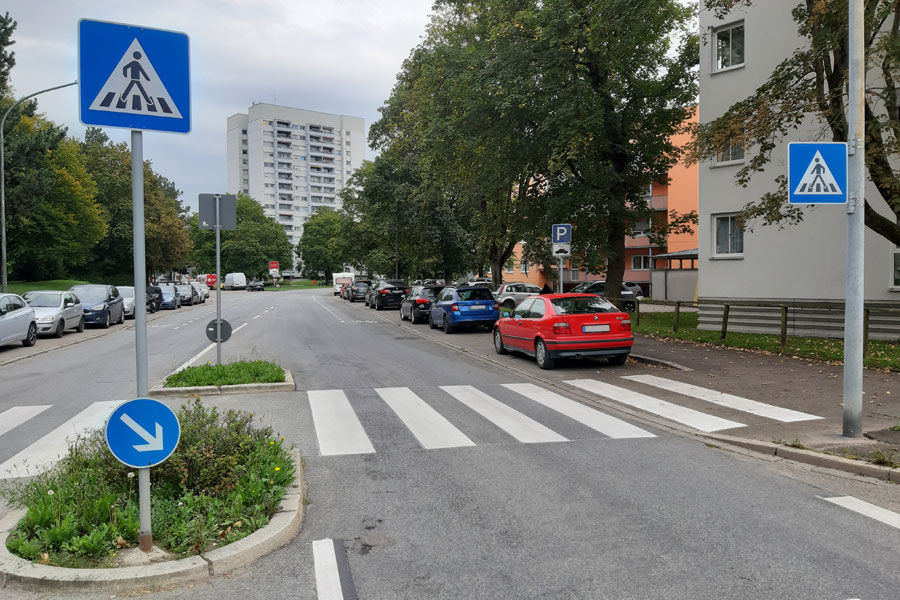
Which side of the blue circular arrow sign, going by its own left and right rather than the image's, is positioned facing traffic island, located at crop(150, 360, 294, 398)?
back

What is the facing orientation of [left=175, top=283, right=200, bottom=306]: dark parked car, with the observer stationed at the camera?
facing the viewer and to the left of the viewer

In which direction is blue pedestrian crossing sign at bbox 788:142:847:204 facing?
toward the camera

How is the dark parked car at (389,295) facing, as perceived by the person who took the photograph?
facing away from the viewer and to the left of the viewer

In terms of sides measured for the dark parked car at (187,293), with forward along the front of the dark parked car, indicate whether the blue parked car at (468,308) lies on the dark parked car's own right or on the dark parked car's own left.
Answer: on the dark parked car's own left

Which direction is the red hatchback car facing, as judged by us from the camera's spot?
facing away from the viewer and to the left of the viewer

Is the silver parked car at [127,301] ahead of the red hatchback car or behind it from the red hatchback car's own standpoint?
ahead

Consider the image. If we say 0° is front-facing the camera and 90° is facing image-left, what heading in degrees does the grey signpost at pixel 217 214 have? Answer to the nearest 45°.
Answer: approximately 180°

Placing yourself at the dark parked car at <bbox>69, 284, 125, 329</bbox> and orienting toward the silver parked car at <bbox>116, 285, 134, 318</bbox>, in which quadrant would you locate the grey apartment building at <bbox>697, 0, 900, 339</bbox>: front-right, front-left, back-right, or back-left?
back-right

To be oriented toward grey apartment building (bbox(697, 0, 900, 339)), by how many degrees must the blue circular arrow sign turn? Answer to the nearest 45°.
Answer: approximately 135° to its left

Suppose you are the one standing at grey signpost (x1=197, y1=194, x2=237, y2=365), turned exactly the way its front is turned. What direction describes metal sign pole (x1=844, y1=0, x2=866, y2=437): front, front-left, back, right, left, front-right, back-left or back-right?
back-right

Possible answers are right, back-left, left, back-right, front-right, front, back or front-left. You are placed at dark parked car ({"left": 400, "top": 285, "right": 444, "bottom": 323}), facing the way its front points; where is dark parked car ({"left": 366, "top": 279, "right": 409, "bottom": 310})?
front-right

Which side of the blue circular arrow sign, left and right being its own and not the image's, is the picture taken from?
front

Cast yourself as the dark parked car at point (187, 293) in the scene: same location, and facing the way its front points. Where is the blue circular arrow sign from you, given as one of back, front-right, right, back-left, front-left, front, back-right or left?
front-left

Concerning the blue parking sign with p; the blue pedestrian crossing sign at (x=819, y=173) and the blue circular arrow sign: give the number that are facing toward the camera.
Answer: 3

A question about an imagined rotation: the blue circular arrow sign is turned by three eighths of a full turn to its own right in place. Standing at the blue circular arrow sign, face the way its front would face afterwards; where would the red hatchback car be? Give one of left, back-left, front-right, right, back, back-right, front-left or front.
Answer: right

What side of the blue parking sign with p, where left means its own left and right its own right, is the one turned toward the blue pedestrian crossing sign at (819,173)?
front
